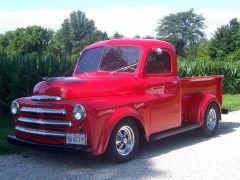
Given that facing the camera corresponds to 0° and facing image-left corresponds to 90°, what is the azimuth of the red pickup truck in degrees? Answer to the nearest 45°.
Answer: approximately 45°
